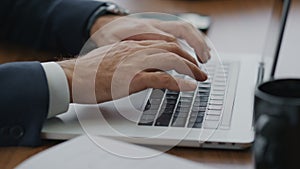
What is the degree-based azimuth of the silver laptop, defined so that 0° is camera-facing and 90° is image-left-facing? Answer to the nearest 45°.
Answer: approximately 90°
